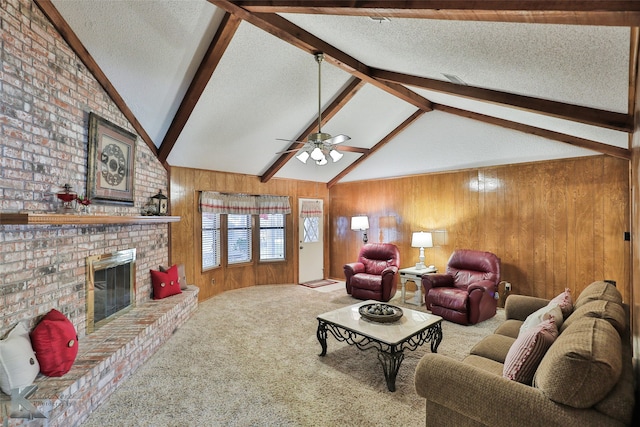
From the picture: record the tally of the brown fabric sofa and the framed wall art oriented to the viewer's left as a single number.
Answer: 1

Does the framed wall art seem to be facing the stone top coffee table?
yes

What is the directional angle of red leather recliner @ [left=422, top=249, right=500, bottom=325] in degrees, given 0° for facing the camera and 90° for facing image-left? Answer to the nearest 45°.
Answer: approximately 45°

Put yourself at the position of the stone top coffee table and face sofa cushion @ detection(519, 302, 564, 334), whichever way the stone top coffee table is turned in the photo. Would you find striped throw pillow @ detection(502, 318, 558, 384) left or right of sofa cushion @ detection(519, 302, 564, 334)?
right

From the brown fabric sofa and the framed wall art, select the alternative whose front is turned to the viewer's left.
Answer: the brown fabric sofa

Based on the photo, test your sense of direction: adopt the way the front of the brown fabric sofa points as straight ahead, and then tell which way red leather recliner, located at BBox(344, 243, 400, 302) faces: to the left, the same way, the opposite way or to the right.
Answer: to the left

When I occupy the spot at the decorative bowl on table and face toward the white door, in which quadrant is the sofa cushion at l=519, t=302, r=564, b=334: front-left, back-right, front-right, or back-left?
back-right

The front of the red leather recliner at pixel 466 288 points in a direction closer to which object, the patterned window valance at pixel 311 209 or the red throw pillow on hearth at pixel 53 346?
the red throw pillow on hearth

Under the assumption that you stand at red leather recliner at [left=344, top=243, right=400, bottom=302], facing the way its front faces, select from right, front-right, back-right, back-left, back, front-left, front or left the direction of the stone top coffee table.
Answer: front-left

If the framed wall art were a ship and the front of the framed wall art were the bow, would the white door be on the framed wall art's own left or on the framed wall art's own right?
on the framed wall art's own left

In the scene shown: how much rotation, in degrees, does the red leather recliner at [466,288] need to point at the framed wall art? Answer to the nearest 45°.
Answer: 0° — it already faces it

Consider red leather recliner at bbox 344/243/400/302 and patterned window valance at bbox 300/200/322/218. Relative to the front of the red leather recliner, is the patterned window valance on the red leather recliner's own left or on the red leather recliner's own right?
on the red leather recliner's own right

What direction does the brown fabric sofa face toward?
to the viewer's left

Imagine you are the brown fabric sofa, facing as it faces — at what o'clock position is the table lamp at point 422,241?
The table lamp is roughly at 2 o'clock from the brown fabric sofa.

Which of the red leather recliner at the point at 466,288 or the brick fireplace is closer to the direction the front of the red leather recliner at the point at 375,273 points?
the brick fireplace
